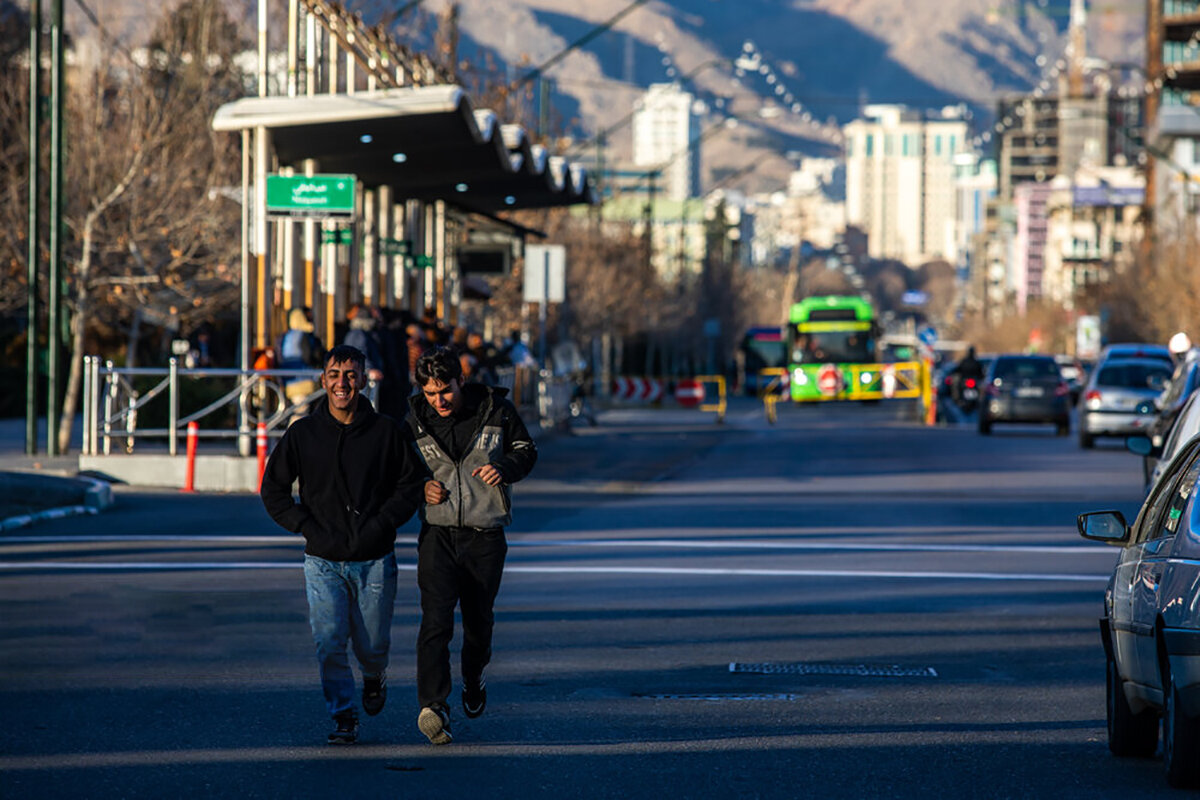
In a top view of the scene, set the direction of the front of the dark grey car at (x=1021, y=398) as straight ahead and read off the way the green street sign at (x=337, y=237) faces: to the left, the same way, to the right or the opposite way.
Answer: the opposite way

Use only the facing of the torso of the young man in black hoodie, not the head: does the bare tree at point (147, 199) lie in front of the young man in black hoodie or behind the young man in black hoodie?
behind

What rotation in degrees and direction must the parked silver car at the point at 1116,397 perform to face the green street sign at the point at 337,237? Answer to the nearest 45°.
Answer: approximately 135° to its left

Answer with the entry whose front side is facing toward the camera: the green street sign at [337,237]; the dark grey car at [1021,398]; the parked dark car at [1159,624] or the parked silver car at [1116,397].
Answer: the green street sign

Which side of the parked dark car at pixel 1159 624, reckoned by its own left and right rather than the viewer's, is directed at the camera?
back

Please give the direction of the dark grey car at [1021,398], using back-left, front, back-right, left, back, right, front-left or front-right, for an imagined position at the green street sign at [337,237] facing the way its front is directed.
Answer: back-left

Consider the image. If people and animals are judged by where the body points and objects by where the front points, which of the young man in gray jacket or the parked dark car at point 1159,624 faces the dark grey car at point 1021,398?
the parked dark car at point 1159,624

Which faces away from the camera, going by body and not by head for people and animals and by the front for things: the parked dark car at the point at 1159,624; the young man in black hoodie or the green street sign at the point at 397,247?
the parked dark car

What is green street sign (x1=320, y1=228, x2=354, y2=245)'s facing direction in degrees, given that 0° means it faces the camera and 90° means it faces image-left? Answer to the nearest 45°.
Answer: approximately 0°

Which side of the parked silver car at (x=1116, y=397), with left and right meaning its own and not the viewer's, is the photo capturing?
back

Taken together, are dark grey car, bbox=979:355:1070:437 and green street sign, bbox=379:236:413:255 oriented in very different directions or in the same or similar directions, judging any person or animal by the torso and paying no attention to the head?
very different directions

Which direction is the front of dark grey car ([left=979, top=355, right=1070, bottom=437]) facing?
away from the camera

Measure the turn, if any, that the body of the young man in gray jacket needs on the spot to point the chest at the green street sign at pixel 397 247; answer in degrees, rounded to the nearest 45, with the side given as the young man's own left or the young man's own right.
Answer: approximately 180°

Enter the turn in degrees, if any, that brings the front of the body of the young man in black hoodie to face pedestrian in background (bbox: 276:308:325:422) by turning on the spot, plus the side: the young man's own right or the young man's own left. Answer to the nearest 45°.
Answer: approximately 180°

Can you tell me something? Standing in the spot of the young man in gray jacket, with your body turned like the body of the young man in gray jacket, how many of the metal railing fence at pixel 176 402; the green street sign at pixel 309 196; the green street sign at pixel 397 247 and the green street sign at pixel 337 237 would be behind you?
4
